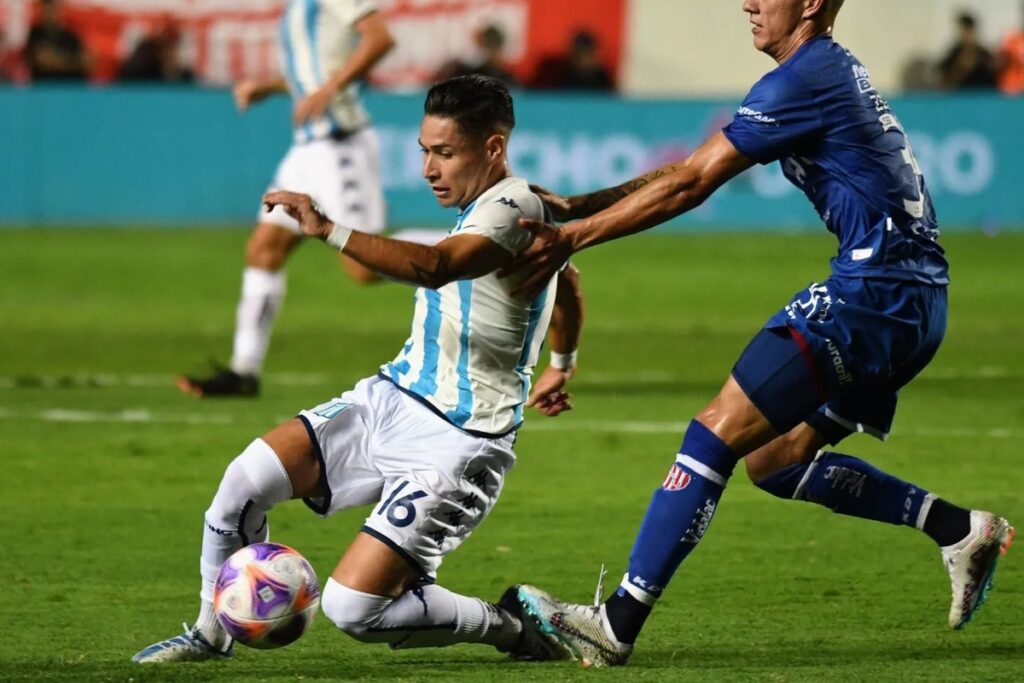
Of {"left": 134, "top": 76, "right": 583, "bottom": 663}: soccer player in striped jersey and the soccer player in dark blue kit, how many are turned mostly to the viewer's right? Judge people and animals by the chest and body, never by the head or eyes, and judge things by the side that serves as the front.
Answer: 0

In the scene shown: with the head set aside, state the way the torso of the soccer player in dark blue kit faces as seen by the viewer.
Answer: to the viewer's left

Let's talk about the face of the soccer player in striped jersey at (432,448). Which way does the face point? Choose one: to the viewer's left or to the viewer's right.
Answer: to the viewer's left

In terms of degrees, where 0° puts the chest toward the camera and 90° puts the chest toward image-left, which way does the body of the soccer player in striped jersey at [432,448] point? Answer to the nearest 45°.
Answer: approximately 45°

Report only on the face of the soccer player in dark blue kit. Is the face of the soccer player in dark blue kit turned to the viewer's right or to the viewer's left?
to the viewer's left

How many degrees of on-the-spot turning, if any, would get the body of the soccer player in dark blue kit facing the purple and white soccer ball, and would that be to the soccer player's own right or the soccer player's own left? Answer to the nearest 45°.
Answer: approximately 45° to the soccer player's own left
